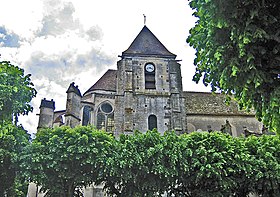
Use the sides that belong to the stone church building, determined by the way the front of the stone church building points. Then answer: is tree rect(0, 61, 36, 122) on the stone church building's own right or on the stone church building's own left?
on the stone church building's own right

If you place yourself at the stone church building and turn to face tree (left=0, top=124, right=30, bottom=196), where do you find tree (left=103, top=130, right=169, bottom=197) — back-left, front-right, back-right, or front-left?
front-left

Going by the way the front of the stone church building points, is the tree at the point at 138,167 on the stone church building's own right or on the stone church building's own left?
on the stone church building's own right

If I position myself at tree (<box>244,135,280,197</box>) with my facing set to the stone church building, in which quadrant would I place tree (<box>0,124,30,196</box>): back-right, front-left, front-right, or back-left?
front-left
